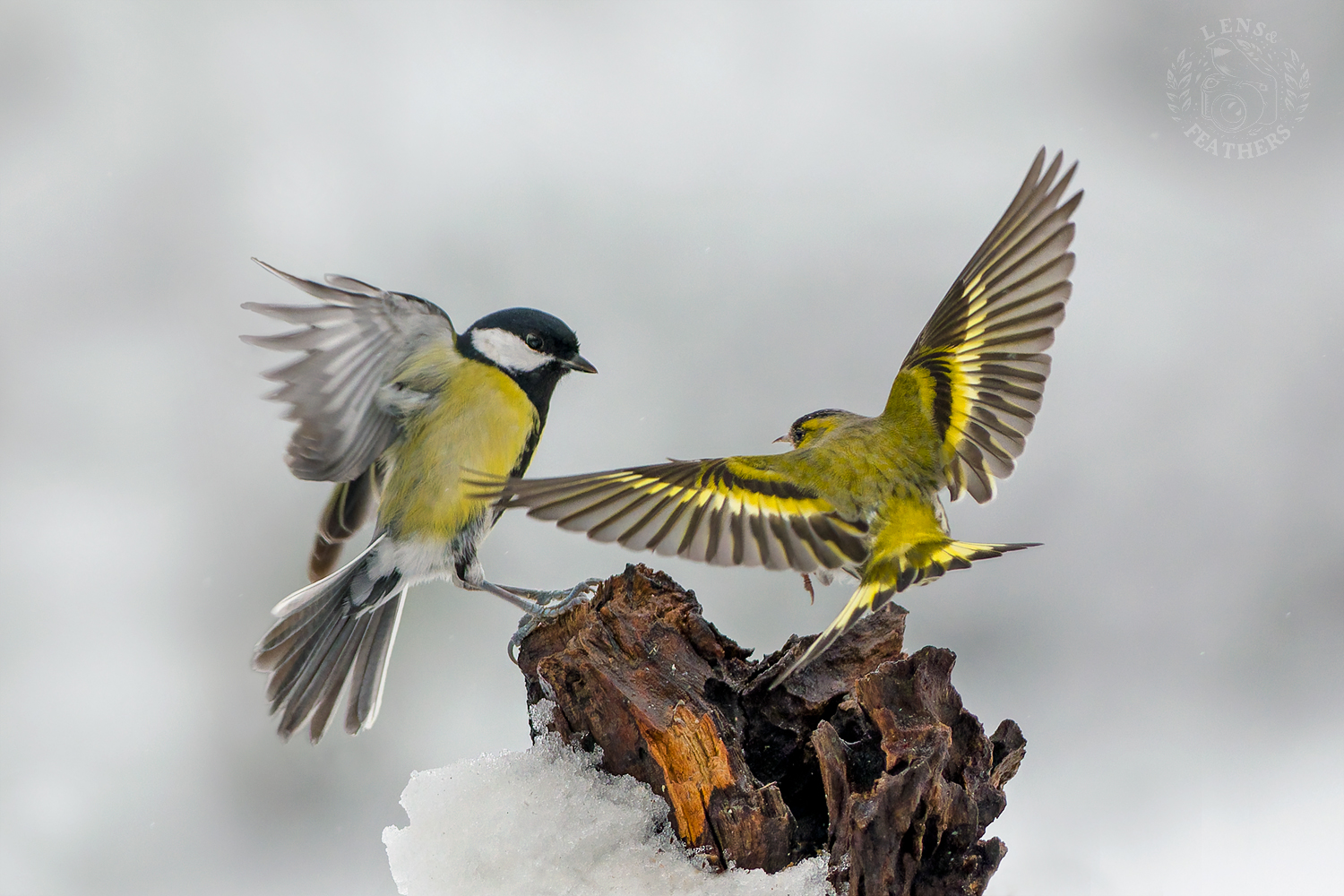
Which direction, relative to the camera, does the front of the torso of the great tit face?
to the viewer's right

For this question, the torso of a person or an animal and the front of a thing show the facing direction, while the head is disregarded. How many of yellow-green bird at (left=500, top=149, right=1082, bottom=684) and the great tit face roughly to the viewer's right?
1

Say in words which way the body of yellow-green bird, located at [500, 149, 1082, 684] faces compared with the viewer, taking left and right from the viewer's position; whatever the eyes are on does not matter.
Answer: facing away from the viewer and to the left of the viewer
